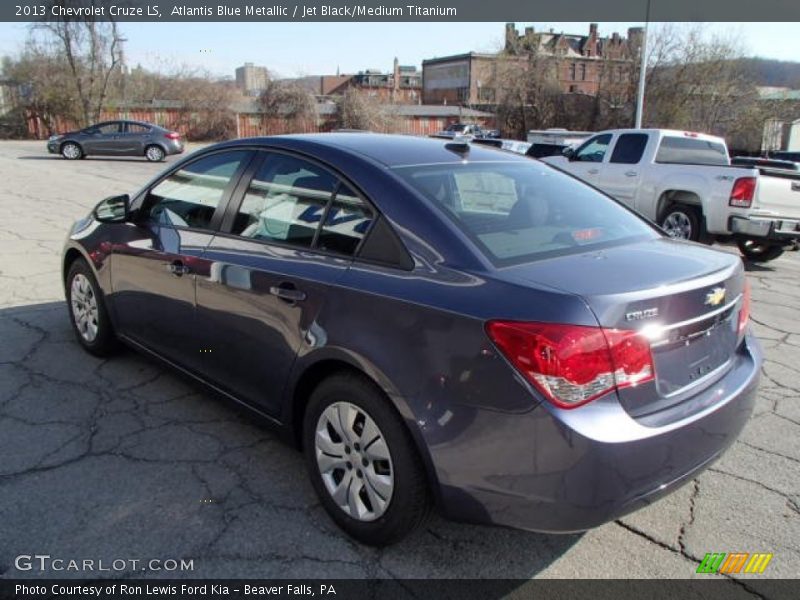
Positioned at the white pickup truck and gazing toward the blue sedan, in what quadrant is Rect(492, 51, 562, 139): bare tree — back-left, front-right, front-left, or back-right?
back-right

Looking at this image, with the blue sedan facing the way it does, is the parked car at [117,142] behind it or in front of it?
in front

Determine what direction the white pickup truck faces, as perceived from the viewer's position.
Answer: facing away from the viewer and to the left of the viewer

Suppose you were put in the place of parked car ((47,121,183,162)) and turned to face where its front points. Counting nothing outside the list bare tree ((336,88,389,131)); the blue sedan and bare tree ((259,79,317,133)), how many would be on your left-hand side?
1

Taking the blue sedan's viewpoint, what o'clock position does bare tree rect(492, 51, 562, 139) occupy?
The bare tree is roughly at 2 o'clock from the blue sedan.

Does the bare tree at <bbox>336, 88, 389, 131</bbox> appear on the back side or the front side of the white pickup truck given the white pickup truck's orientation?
on the front side

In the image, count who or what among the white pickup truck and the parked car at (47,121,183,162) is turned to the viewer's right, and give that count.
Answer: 0

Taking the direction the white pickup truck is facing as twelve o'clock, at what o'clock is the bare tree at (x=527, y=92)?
The bare tree is roughly at 1 o'clock from the white pickup truck.

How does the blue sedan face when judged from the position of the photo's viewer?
facing away from the viewer and to the left of the viewer

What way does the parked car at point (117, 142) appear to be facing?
to the viewer's left

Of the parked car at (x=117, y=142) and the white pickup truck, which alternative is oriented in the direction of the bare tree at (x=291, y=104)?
the white pickup truck

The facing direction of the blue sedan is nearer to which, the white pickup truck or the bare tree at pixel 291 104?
the bare tree

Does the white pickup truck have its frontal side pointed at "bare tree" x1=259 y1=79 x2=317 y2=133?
yes

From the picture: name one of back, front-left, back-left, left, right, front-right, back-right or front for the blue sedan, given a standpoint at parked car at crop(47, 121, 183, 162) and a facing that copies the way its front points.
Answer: left

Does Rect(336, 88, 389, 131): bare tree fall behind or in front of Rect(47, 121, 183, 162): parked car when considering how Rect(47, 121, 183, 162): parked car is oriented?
behind

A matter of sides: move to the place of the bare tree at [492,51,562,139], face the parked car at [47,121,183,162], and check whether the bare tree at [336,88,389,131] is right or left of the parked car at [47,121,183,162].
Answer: right
